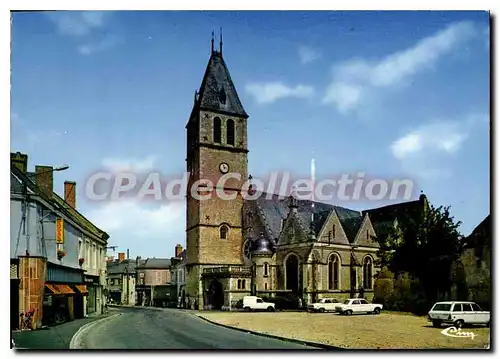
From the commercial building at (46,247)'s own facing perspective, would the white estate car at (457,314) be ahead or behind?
ahead

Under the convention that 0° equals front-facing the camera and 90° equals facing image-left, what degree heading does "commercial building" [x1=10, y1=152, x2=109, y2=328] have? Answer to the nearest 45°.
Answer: approximately 315°

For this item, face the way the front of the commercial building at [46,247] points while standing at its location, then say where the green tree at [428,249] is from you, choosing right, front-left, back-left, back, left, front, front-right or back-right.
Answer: front-left

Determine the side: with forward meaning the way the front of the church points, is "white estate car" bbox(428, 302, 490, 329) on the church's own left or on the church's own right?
on the church's own left

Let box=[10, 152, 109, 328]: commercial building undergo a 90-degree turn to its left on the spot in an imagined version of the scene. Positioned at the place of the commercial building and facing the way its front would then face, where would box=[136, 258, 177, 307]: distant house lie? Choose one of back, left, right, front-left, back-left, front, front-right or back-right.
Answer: front

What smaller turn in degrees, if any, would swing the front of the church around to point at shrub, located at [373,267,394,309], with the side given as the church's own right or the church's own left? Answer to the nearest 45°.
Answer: approximately 135° to the church's own left

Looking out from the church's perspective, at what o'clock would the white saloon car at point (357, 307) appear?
The white saloon car is roughly at 10 o'clock from the church.

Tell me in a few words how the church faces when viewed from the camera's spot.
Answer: facing the viewer and to the left of the viewer

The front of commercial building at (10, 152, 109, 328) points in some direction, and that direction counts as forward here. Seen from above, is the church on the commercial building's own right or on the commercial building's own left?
on the commercial building's own left
